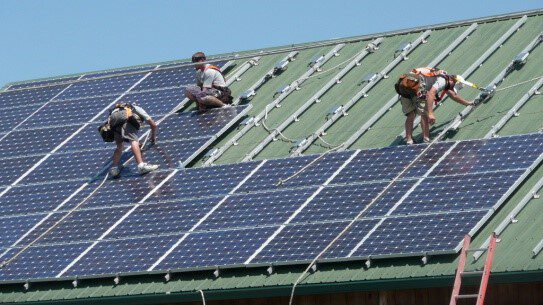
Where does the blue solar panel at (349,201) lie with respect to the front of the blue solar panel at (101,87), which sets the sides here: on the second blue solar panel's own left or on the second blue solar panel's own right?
on the second blue solar panel's own left

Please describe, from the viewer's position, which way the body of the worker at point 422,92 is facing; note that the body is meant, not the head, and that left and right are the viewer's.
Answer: facing to the right of the viewer

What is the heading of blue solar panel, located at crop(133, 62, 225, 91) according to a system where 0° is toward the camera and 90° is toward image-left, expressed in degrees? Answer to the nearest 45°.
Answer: approximately 45°

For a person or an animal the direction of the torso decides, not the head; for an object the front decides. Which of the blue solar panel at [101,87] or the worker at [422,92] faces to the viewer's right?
the worker

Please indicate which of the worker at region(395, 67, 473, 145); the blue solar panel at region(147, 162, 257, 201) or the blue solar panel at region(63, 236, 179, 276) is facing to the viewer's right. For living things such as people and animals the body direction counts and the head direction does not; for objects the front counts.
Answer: the worker
